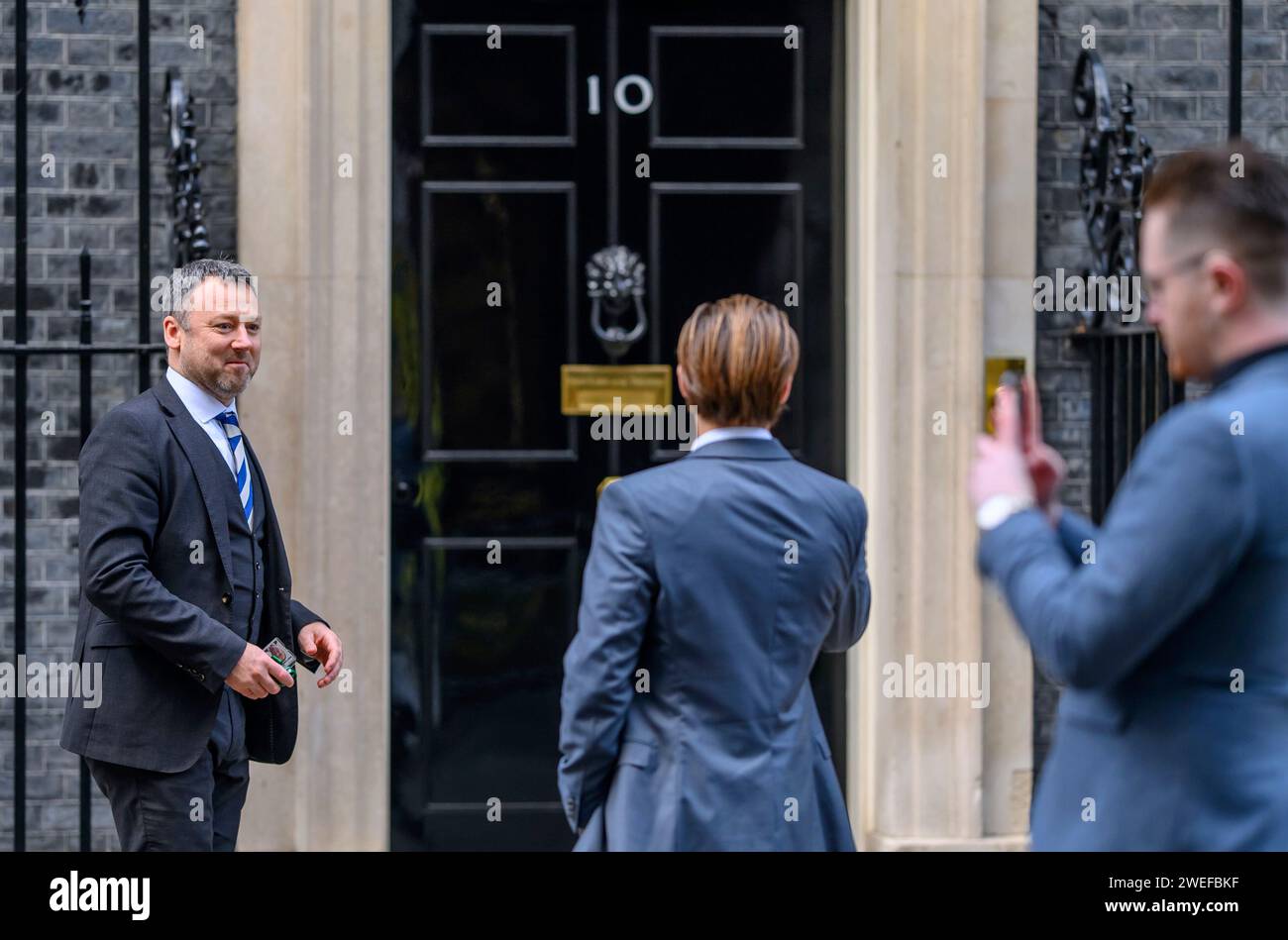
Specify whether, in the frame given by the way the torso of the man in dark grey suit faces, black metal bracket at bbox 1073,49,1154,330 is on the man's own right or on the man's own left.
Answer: on the man's own left

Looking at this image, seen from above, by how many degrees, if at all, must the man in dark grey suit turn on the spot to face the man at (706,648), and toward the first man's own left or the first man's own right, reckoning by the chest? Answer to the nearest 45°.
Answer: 0° — they already face them

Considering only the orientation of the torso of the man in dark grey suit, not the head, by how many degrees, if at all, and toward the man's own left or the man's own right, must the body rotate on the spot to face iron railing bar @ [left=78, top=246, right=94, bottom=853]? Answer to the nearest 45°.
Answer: approximately 135° to the man's own left

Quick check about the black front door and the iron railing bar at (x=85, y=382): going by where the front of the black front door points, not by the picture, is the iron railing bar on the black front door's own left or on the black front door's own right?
on the black front door's own right

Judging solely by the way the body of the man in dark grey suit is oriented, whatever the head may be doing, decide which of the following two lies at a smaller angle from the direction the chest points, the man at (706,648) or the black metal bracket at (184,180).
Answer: the man

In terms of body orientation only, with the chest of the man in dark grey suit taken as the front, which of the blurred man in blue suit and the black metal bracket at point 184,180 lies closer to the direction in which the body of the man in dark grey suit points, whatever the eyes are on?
the blurred man in blue suit

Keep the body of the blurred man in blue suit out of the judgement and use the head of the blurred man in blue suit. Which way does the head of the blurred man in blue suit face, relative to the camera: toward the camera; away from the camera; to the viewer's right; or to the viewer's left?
to the viewer's left

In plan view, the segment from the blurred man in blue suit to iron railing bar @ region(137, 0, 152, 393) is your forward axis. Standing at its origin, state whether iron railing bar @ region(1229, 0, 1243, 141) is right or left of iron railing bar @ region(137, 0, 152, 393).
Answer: right

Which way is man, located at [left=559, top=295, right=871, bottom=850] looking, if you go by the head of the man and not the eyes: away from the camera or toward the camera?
away from the camera

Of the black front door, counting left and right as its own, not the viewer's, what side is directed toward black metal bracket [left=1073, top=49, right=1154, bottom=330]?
left

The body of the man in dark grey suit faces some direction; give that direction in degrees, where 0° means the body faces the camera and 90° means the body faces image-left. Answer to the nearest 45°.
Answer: approximately 315°

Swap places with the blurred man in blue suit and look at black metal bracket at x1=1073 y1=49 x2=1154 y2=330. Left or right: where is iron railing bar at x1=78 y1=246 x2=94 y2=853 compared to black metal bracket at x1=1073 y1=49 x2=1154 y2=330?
left

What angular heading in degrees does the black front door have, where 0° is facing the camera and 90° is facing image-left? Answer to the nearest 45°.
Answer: approximately 0°

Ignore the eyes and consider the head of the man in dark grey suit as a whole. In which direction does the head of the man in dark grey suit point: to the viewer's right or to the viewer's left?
to the viewer's right
